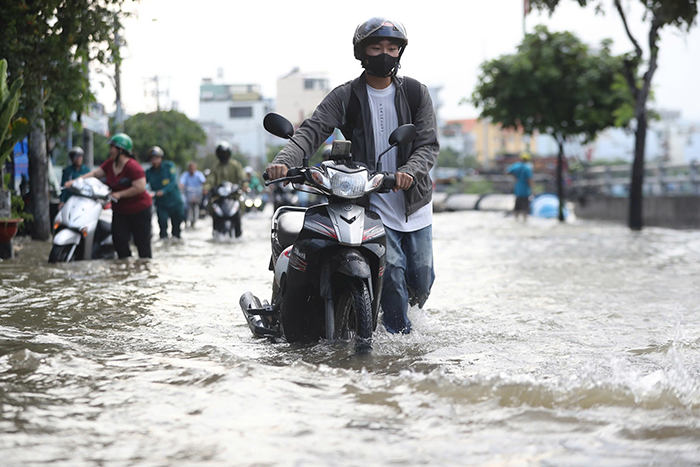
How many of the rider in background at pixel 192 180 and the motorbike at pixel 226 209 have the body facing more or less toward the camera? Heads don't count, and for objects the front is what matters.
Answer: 2

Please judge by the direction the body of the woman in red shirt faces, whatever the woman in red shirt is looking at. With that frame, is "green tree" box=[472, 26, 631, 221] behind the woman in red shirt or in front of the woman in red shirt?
behind

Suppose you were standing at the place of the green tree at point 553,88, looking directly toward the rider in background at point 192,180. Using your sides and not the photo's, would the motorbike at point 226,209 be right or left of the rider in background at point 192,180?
left

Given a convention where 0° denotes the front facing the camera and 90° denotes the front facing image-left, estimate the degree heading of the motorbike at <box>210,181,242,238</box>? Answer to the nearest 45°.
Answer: approximately 0°

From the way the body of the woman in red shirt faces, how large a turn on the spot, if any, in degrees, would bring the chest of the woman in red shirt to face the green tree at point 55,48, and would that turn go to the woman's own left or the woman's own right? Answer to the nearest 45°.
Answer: approximately 135° to the woman's own right

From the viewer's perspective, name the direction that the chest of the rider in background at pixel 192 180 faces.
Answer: toward the camera

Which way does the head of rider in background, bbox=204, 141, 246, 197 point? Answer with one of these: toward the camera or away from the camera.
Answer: toward the camera

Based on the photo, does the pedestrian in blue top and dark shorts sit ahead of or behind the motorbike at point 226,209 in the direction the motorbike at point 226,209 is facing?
behind

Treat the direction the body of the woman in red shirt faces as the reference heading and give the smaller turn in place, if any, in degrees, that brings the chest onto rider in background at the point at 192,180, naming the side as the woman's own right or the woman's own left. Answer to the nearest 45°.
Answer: approximately 135° to the woman's own right

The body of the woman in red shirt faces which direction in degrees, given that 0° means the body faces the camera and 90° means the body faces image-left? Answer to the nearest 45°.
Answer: approximately 45°

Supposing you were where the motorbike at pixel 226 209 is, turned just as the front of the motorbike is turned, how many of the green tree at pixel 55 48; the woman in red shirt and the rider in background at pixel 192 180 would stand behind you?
1

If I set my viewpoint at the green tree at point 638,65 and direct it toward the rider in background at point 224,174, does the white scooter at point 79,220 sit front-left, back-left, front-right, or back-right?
front-left

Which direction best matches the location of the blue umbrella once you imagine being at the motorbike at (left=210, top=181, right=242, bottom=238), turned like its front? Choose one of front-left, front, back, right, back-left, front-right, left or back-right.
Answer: back-left

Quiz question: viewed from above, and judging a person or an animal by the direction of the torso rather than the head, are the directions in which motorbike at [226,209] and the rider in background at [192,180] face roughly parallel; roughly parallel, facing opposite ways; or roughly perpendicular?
roughly parallel
